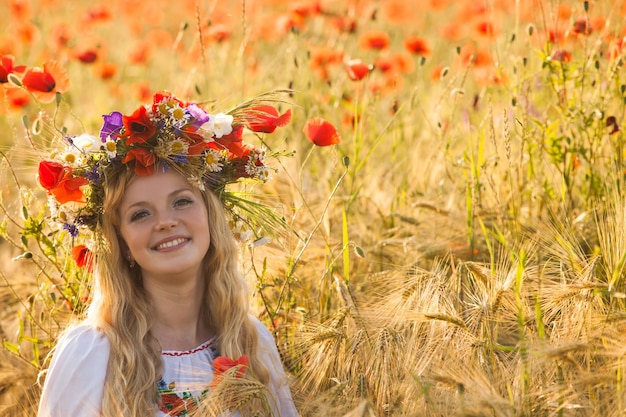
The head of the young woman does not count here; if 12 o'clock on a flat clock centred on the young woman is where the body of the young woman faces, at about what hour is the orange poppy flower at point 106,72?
The orange poppy flower is roughly at 6 o'clock from the young woman.

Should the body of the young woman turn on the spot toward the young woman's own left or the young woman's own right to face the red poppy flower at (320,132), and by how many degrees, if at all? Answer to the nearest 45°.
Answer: approximately 90° to the young woman's own left

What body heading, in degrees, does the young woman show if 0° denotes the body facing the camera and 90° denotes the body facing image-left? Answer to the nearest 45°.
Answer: approximately 0°

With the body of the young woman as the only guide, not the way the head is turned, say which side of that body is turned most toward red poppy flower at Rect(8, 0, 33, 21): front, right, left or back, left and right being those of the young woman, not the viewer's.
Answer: back
